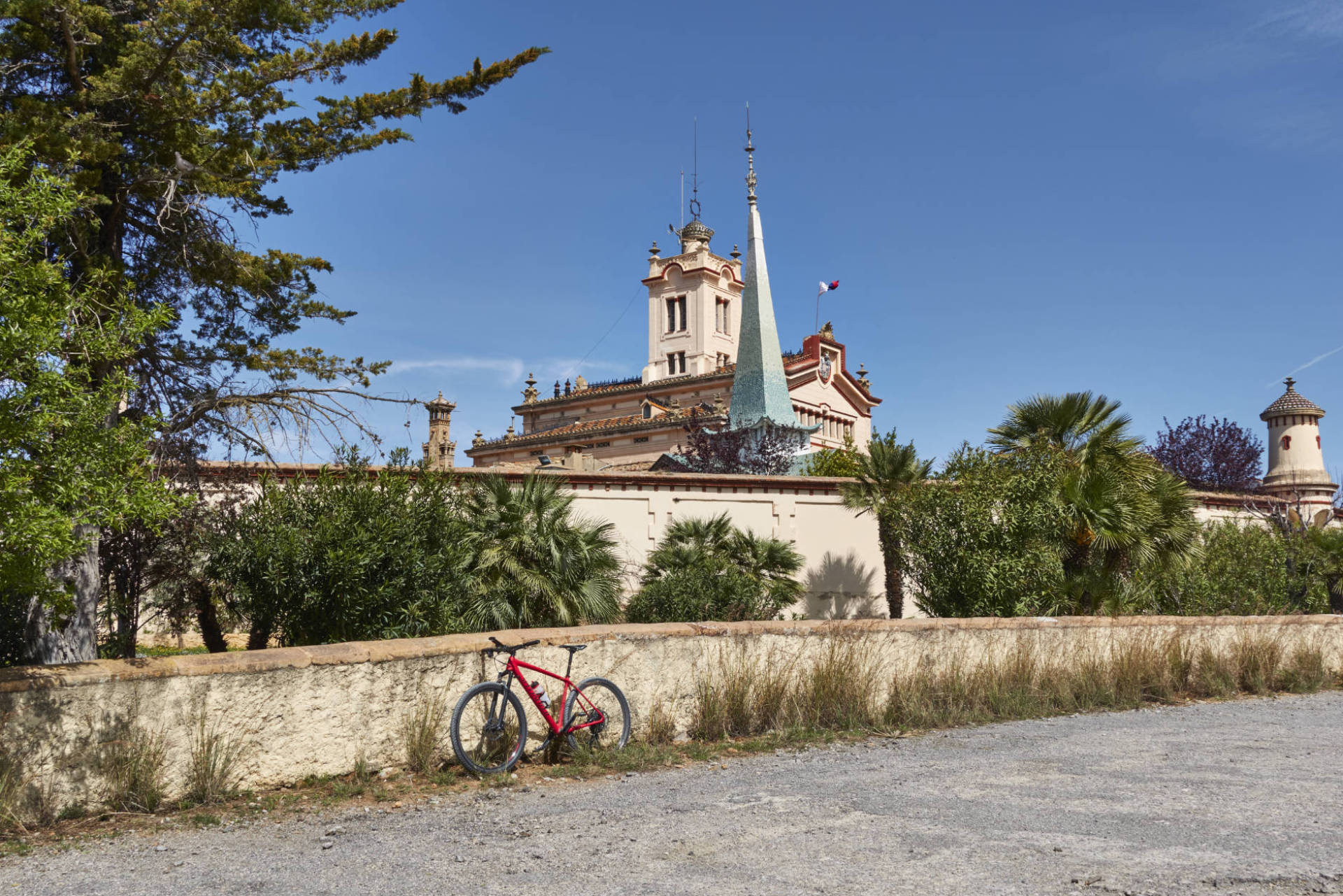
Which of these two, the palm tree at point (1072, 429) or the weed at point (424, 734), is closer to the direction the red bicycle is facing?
the weed

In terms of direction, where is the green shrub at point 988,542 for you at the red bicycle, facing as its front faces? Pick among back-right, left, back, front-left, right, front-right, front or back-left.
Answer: back

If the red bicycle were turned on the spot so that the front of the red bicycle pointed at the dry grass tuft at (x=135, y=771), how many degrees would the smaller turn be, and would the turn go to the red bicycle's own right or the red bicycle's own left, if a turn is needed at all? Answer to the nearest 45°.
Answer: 0° — it already faces it

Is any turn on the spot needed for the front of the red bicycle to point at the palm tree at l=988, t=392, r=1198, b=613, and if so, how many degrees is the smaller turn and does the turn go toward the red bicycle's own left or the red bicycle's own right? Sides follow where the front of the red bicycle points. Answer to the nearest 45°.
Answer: approximately 180°

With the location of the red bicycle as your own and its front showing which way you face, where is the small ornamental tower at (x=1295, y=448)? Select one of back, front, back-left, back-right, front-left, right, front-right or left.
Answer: back

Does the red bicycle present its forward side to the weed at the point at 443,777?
yes

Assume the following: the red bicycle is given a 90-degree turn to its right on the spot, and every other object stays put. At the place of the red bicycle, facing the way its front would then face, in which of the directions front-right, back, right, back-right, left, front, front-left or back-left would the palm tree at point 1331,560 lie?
right

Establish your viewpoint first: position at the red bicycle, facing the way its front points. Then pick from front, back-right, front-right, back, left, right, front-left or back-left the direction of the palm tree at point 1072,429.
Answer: back

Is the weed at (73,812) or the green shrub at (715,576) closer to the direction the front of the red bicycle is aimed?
the weed

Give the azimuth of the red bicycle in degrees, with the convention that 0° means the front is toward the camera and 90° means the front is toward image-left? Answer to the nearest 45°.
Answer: approximately 45°

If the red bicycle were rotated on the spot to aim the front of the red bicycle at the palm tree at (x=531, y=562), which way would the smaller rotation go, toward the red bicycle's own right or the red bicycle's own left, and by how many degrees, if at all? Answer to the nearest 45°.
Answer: approximately 135° to the red bicycle's own right

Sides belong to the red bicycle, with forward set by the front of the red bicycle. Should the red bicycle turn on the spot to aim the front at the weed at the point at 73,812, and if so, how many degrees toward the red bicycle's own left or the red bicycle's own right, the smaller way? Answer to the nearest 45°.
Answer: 0° — it already faces it

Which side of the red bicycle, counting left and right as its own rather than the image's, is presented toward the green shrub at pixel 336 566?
right

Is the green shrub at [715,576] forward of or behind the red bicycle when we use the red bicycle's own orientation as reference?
behind
